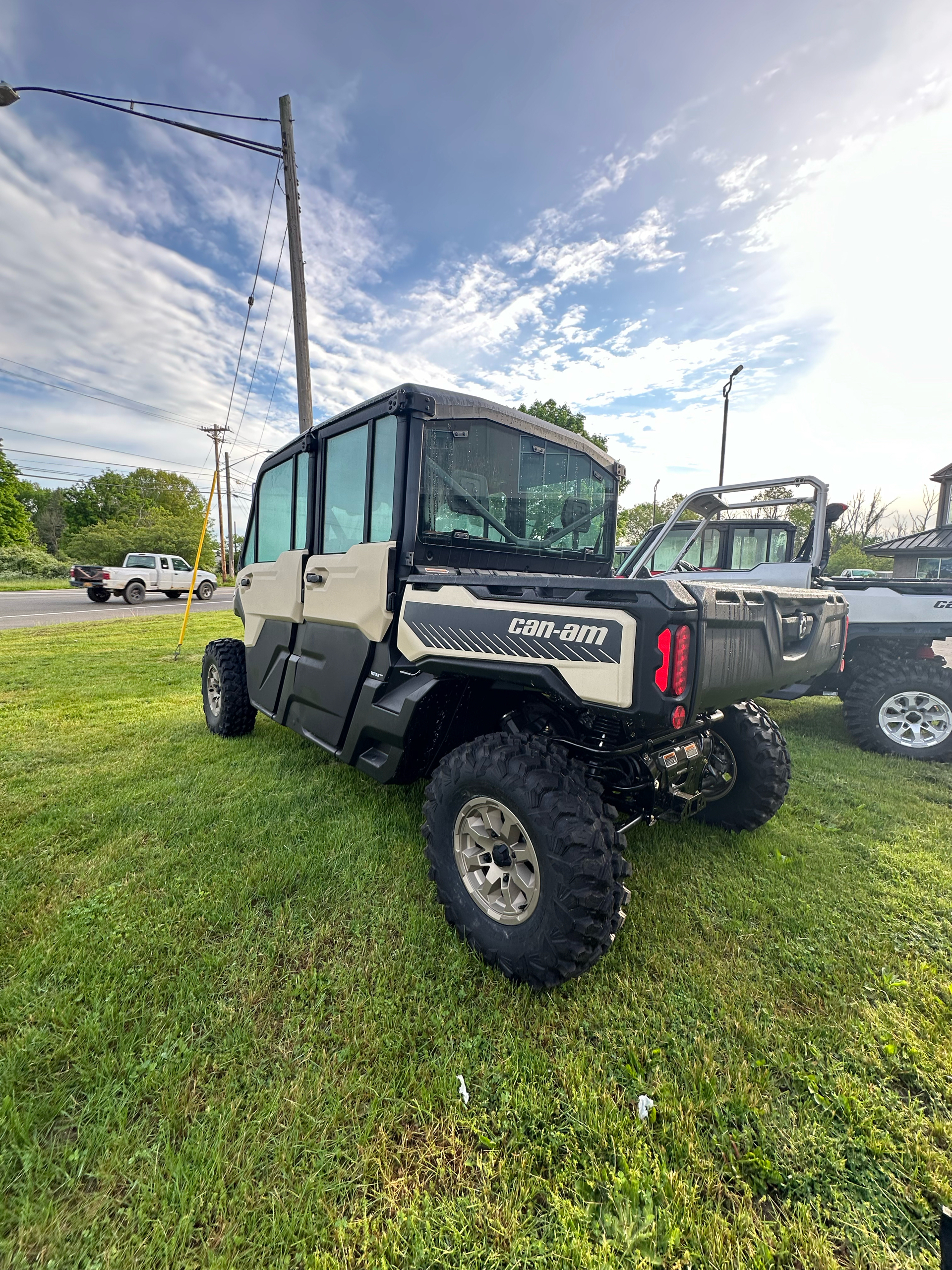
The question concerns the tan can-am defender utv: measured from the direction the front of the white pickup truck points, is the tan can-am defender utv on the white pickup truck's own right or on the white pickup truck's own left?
on the white pickup truck's own right

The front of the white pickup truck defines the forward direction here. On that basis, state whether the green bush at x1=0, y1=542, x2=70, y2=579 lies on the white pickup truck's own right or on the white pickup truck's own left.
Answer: on the white pickup truck's own left

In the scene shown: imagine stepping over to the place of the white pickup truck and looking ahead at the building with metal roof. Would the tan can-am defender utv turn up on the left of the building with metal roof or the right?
right

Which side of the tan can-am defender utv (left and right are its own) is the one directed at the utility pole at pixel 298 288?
front

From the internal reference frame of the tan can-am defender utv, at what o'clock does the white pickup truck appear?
The white pickup truck is roughly at 12 o'clock from the tan can-am defender utv.

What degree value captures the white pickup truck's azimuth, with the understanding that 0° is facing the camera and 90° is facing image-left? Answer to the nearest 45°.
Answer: approximately 225°

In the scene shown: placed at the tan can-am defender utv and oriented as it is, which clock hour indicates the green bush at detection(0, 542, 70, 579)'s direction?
The green bush is roughly at 12 o'clock from the tan can-am defender utv.

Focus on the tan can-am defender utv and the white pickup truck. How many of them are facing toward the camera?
0

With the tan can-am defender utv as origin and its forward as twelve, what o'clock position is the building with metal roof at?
The building with metal roof is roughly at 3 o'clock from the tan can-am defender utv.

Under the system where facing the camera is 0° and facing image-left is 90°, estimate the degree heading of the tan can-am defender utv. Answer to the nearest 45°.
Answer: approximately 135°
